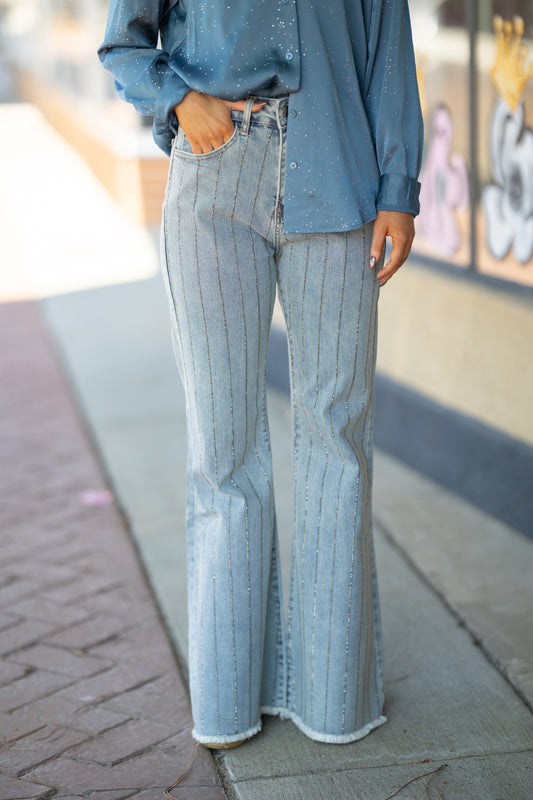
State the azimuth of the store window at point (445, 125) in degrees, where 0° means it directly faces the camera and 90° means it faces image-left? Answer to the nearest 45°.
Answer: approximately 45°

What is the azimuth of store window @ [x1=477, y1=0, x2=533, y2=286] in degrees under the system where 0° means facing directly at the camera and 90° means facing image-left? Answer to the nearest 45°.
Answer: approximately 45°

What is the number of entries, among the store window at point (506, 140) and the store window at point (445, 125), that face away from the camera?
0
